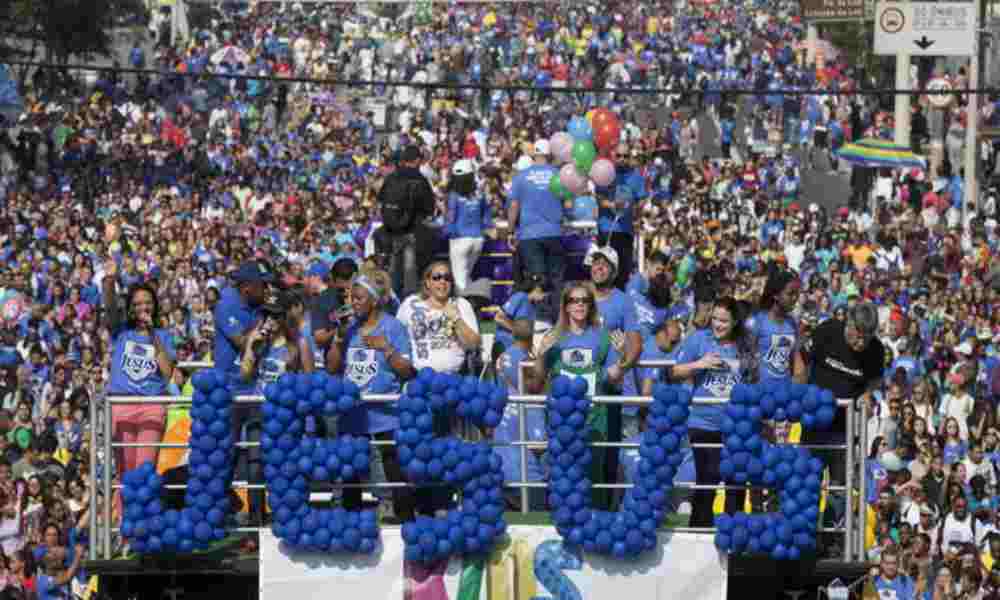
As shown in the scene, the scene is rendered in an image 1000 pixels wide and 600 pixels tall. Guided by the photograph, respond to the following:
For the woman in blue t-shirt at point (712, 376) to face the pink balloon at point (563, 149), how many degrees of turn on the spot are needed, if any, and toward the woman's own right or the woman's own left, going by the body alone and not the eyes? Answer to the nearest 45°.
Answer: approximately 180°

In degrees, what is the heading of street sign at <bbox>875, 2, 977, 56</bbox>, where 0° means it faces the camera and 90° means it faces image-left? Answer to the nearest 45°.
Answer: approximately 0°

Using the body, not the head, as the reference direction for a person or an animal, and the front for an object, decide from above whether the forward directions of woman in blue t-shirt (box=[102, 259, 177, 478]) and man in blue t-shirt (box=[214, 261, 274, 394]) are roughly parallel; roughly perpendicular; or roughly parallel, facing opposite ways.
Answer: roughly perpendicular

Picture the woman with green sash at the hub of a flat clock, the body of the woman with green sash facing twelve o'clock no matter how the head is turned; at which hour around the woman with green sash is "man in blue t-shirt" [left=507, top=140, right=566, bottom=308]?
The man in blue t-shirt is roughly at 6 o'clock from the woman with green sash.

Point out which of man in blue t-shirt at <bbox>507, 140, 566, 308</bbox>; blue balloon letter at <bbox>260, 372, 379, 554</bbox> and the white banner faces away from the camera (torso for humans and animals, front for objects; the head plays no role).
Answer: the man in blue t-shirt

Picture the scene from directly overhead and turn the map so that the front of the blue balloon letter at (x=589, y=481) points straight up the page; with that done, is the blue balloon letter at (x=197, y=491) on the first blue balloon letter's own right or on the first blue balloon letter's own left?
on the first blue balloon letter's own right

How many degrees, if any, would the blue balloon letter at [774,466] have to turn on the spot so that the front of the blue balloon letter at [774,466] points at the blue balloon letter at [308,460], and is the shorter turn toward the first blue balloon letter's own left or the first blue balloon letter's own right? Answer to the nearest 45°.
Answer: approximately 90° to the first blue balloon letter's own right

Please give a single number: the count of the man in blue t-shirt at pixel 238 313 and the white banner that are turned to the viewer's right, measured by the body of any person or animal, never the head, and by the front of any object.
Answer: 1
